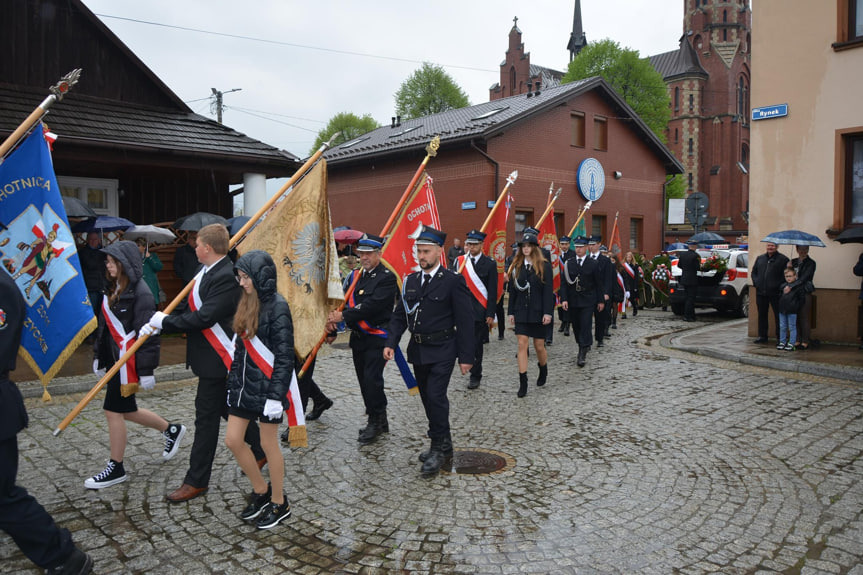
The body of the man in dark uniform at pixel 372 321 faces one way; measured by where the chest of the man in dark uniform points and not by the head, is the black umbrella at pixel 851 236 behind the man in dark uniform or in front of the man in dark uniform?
behind

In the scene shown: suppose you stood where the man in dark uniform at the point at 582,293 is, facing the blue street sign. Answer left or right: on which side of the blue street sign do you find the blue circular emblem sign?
left

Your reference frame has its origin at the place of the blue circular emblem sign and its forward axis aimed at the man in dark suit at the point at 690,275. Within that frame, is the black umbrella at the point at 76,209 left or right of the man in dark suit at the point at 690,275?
right

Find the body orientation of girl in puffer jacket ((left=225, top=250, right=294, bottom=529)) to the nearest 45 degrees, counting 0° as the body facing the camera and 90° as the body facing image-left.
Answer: approximately 45°

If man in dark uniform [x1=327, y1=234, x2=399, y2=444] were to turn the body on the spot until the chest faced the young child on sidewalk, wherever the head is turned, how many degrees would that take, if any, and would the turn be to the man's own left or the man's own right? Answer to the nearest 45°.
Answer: approximately 180°

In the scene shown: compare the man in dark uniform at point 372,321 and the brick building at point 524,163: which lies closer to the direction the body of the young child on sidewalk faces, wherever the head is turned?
the man in dark uniform

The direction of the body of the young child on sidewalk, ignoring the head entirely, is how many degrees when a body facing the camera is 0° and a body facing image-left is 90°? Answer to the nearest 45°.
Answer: approximately 45°

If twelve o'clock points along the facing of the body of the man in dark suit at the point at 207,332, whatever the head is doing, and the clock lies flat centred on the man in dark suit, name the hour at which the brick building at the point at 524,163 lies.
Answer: The brick building is roughly at 4 o'clock from the man in dark suit.

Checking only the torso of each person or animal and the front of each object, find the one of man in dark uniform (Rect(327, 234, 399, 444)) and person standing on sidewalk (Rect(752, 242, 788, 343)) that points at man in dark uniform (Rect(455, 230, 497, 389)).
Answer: the person standing on sidewalk

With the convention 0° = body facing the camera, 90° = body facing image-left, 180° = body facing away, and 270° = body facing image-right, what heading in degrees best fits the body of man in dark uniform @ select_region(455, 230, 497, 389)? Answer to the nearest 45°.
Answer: approximately 45°

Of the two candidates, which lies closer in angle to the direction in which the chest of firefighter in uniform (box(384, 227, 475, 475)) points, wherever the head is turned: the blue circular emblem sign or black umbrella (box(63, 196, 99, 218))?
the black umbrella
